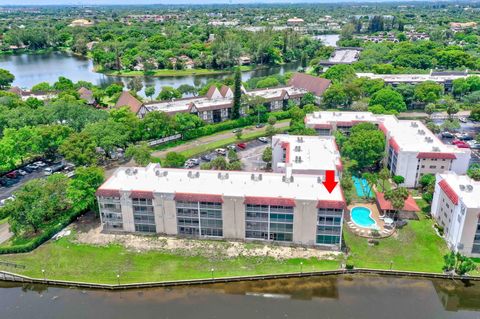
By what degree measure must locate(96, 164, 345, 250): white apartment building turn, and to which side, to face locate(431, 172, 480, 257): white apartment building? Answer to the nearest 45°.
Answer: approximately 90° to its left

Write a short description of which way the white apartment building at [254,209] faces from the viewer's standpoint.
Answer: facing the viewer
